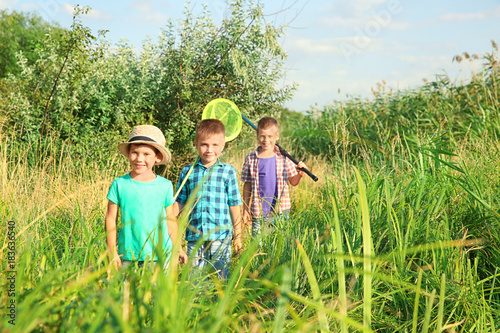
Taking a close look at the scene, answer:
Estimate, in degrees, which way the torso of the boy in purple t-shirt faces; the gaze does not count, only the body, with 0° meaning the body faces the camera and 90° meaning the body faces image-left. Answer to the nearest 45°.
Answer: approximately 0°

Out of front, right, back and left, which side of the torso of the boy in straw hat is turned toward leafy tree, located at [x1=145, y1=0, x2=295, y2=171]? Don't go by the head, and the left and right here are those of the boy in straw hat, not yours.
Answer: back

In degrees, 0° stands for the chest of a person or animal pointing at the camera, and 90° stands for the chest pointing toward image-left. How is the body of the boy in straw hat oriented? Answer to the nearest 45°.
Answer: approximately 0°

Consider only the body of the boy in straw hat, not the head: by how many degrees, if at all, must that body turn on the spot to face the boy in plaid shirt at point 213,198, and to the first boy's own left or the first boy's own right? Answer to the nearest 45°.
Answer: approximately 135° to the first boy's own left

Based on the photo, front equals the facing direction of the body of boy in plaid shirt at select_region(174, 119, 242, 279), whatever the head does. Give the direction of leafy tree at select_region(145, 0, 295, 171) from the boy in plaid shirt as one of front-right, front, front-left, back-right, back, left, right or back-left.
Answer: back
